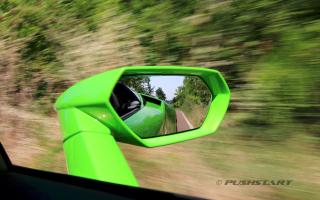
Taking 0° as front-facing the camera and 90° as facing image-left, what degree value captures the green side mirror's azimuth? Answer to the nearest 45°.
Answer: approximately 315°
